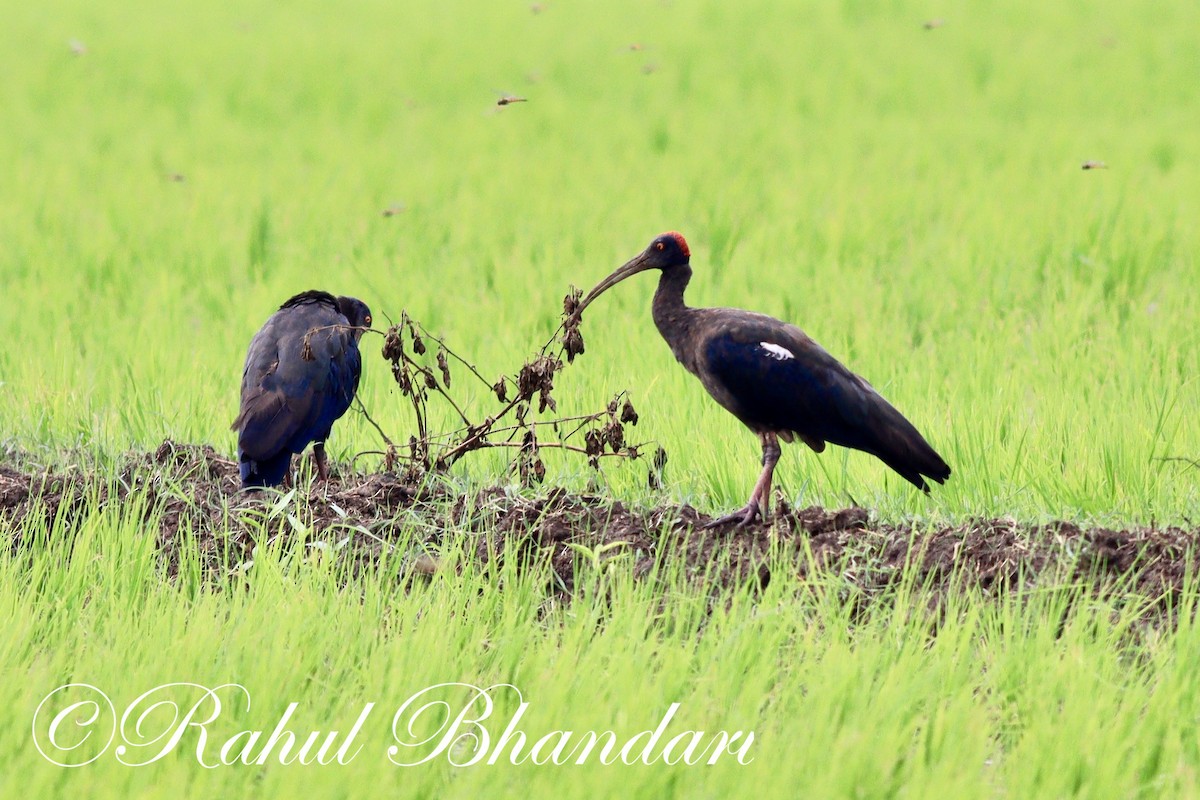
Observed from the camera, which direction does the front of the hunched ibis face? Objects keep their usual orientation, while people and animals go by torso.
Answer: facing away from the viewer and to the right of the viewer

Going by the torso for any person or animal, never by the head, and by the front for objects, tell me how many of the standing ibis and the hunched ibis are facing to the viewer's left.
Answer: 1

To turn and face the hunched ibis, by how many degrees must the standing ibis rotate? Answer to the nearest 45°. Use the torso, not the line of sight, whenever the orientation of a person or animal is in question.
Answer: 0° — it already faces it

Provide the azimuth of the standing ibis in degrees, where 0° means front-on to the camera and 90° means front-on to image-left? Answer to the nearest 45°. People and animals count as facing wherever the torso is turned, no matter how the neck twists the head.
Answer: approximately 90°

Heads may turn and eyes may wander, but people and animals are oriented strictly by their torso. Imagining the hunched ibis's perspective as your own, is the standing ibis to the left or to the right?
on its right
